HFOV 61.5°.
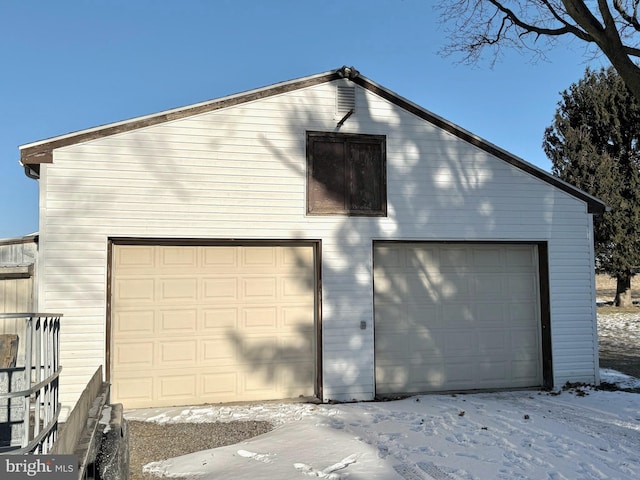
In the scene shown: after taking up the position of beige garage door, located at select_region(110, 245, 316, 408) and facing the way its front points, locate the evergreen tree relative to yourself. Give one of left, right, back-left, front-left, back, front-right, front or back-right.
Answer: back-left

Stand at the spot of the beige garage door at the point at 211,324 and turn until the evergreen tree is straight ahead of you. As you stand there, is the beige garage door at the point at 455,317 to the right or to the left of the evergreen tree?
right

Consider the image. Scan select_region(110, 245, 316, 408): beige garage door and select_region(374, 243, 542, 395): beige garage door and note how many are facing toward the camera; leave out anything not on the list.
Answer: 2

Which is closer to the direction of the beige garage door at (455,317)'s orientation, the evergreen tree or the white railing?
the white railing

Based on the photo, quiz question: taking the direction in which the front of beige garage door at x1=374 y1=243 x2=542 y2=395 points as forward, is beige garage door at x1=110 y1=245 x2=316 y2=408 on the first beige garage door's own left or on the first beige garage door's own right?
on the first beige garage door's own right

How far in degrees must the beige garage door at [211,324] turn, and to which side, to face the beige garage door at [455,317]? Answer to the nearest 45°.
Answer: approximately 90° to its left

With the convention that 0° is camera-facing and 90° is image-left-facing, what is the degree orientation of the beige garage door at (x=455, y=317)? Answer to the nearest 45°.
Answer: approximately 0°

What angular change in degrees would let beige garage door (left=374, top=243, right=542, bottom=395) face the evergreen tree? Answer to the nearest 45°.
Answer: approximately 180°

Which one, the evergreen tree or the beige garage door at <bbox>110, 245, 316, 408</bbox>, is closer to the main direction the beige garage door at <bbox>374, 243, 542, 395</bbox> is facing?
the beige garage door

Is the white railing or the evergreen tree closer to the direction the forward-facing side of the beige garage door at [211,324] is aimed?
the white railing
